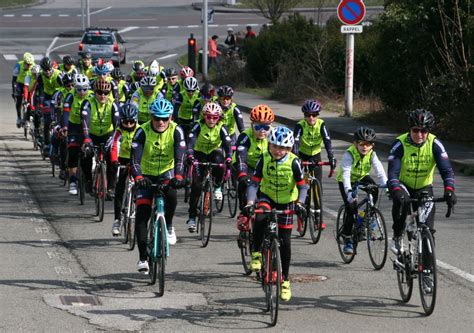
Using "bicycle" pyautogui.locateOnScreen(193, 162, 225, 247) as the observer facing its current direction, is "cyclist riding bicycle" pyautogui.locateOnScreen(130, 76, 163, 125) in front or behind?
behind

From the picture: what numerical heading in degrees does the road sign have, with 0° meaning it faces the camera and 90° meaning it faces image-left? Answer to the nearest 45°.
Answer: approximately 0°

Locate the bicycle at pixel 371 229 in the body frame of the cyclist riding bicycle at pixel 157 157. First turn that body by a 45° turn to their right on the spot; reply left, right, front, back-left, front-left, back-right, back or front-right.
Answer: back-left

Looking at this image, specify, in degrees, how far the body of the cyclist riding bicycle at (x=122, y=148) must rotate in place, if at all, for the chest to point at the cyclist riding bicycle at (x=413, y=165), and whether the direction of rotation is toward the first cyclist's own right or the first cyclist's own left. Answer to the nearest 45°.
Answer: approximately 45° to the first cyclist's own left

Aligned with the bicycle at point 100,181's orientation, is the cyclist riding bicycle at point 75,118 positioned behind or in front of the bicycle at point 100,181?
behind
